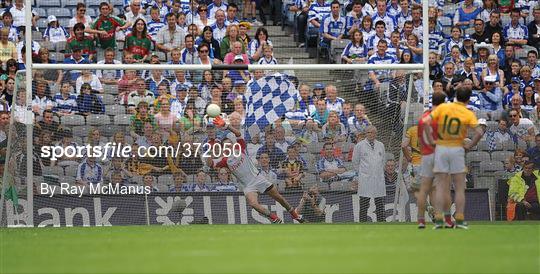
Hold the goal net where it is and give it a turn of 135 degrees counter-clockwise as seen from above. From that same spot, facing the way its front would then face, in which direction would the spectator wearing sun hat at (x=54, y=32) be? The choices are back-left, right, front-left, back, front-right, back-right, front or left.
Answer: left

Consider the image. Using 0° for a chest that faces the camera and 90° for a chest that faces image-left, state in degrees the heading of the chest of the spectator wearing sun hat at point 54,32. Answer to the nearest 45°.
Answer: approximately 0°

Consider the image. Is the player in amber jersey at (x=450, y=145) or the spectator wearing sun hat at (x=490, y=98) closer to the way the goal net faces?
the player in amber jersey

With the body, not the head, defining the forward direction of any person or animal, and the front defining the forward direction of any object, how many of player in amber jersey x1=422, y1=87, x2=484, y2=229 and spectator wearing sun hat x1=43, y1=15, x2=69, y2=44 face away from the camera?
1

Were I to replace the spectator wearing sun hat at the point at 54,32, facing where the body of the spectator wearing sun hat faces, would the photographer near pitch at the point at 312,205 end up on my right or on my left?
on my left

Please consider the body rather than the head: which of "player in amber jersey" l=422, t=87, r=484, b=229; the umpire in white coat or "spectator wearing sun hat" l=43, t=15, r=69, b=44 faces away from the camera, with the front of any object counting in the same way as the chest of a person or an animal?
the player in amber jersey

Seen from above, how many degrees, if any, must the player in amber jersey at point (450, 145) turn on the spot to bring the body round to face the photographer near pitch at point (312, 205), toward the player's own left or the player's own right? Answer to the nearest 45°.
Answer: approximately 45° to the player's own left

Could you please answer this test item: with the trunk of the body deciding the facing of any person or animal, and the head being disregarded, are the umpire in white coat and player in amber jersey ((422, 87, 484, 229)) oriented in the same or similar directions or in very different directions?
very different directions

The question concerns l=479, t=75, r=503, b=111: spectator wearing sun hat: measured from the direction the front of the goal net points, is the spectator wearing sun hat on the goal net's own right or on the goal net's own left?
on the goal net's own left

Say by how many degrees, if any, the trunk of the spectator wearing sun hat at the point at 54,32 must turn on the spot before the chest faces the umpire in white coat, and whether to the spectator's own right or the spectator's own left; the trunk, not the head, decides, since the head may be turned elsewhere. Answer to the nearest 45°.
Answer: approximately 45° to the spectator's own left

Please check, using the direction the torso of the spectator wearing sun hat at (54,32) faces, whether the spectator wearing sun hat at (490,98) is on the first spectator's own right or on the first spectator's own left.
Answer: on the first spectator's own left

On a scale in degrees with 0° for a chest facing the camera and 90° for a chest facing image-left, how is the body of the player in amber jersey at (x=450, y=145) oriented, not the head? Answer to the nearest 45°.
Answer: approximately 180°

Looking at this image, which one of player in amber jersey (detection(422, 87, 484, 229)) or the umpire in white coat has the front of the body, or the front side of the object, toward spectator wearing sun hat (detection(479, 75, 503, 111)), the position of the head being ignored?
the player in amber jersey

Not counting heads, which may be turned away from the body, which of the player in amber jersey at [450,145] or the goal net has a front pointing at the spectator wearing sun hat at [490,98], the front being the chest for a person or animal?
the player in amber jersey

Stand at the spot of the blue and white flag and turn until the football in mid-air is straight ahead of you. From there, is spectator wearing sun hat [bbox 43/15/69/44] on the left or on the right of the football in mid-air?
right
